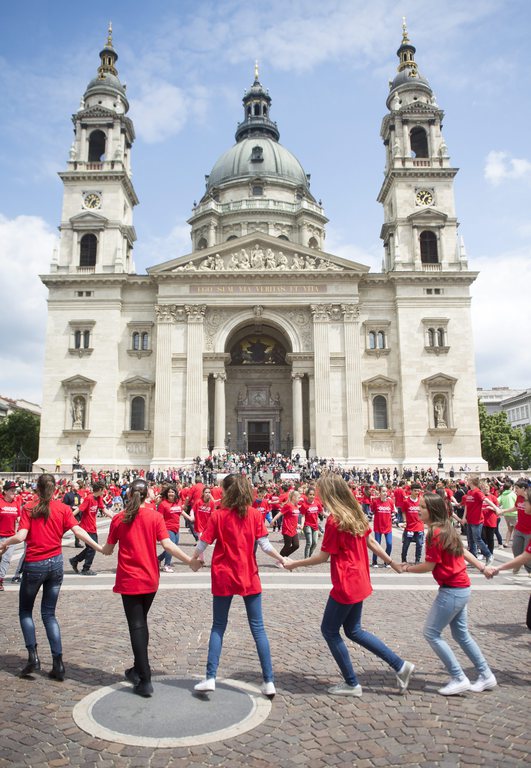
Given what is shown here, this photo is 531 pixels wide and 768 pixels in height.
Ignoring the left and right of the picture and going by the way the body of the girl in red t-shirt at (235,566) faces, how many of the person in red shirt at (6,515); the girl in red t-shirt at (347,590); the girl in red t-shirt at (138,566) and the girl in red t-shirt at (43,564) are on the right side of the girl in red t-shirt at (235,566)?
1

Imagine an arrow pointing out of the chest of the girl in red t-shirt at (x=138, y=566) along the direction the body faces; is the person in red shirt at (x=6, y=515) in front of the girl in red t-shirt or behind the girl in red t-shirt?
in front

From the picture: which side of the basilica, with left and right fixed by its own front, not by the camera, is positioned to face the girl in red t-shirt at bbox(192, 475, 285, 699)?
front

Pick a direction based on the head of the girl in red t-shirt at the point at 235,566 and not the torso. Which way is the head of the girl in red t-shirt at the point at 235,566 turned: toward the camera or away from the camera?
away from the camera

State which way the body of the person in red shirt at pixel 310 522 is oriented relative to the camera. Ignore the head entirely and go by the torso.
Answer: toward the camera

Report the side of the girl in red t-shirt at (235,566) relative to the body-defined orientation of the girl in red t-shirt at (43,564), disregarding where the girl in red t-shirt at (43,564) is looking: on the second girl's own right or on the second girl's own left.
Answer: on the second girl's own right

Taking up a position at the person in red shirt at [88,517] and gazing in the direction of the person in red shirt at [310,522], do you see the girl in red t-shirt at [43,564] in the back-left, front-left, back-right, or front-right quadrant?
back-right

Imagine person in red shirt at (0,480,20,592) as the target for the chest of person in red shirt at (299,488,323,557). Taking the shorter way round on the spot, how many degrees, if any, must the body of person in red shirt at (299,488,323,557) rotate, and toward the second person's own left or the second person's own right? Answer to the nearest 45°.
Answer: approximately 45° to the second person's own right

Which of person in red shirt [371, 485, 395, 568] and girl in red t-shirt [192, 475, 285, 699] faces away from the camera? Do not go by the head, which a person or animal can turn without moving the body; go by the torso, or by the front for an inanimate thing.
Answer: the girl in red t-shirt

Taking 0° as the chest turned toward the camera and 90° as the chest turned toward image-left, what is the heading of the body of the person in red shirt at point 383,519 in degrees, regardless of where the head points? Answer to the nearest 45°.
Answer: approximately 0°

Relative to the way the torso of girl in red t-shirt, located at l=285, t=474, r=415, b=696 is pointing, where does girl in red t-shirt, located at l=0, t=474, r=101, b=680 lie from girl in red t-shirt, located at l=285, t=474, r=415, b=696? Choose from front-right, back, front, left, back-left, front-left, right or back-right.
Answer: front-left

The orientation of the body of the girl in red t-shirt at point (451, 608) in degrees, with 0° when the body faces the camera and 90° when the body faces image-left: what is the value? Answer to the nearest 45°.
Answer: approximately 135°

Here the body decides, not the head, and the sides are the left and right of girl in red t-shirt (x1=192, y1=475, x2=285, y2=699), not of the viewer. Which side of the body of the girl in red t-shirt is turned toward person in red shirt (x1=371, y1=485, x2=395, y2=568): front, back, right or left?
front

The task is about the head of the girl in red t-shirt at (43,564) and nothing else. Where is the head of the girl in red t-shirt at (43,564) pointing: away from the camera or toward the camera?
away from the camera

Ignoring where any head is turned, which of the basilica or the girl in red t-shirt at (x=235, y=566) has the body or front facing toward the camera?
the basilica

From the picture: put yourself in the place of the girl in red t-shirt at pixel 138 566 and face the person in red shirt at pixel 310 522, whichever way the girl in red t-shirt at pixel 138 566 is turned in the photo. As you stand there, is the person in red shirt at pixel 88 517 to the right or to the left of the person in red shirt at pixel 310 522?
left

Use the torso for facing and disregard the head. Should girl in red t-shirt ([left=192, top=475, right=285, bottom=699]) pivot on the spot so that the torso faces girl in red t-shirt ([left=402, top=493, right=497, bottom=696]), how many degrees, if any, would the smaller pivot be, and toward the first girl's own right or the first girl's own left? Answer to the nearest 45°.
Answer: approximately 90° to the first girl's own right

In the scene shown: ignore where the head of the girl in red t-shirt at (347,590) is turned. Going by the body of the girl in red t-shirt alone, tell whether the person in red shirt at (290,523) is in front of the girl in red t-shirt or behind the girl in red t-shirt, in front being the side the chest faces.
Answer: in front

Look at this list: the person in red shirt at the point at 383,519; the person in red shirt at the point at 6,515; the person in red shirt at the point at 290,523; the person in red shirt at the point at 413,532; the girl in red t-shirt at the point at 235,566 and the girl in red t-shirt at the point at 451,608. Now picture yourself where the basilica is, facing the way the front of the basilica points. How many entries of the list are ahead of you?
6

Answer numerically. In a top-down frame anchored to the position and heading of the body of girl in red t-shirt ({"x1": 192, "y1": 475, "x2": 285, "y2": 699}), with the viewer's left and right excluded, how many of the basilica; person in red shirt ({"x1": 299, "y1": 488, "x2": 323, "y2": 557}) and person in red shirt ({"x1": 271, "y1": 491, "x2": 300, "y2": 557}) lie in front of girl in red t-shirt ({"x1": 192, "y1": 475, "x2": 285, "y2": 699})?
3

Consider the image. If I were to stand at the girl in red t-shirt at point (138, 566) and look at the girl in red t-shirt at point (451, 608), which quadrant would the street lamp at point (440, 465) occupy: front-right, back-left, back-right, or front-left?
front-left

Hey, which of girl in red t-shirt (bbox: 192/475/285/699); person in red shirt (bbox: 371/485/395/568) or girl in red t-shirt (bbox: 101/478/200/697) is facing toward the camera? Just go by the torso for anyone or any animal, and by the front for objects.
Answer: the person in red shirt

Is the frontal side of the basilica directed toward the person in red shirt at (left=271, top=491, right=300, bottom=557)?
yes

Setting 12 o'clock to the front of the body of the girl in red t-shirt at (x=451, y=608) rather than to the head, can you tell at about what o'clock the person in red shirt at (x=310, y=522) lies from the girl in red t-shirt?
The person in red shirt is roughly at 1 o'clock from the girl in red t-shirt.
